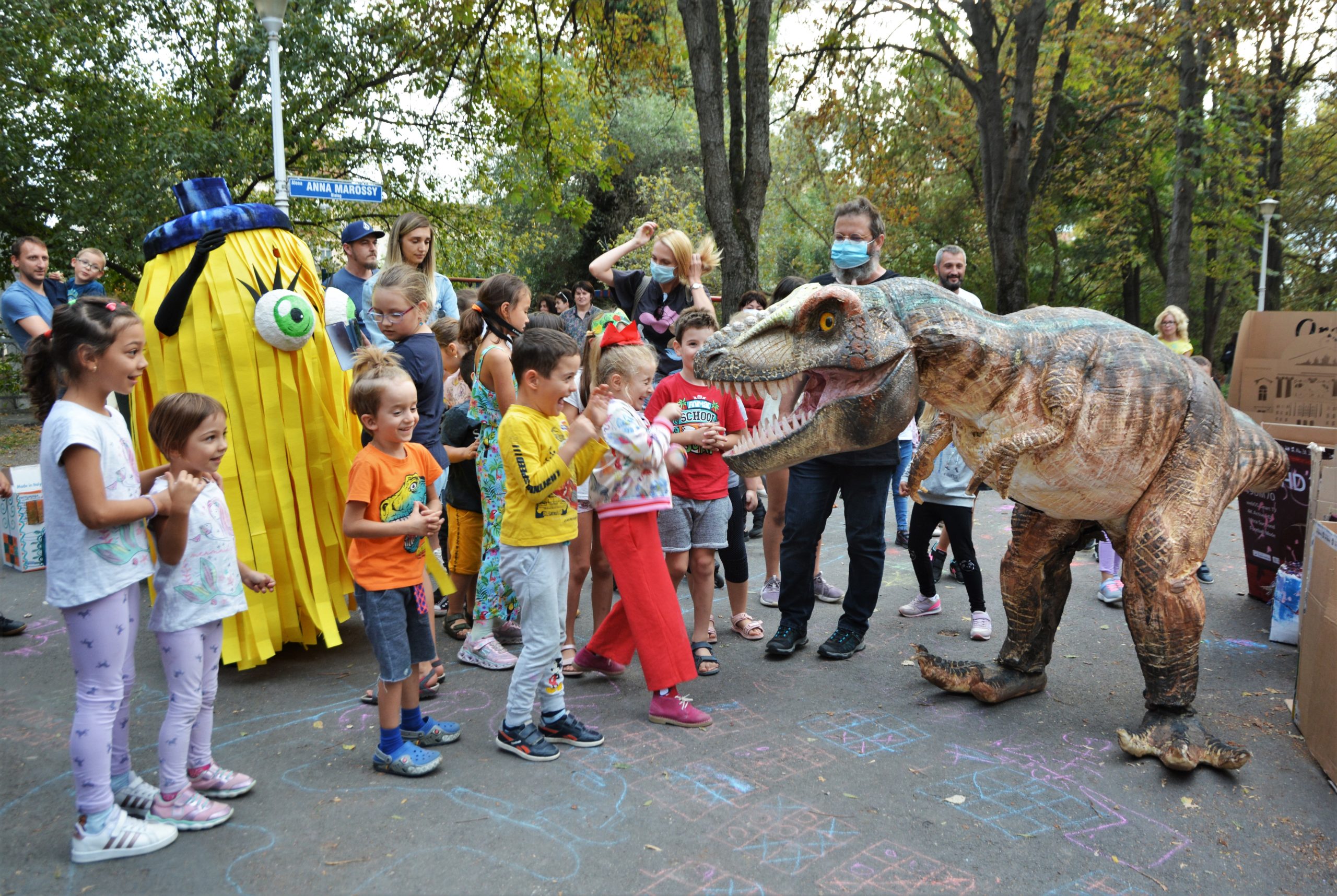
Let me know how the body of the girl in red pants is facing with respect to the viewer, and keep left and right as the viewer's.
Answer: facing to the right of the viewer

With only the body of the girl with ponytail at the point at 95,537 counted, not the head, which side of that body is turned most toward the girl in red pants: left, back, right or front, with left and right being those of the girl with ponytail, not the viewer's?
front

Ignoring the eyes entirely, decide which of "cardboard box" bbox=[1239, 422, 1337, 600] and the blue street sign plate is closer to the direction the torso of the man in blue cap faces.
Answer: the cardboard box

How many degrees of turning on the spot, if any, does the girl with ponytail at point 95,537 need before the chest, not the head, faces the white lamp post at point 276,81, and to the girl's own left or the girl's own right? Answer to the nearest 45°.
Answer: approximately 90° to the girl's own left

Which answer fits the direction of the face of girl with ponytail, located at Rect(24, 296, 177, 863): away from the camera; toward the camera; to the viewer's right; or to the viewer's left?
to the viewer's right

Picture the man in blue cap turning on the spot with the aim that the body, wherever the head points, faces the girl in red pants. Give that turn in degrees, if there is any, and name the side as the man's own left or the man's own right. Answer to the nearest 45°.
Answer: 0° — they already face them

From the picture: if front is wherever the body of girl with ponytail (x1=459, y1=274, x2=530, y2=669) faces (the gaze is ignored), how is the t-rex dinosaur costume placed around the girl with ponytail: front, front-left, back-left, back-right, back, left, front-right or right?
front-right

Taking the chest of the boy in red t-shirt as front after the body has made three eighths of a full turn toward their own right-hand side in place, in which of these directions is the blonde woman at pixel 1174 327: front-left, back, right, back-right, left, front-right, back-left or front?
right

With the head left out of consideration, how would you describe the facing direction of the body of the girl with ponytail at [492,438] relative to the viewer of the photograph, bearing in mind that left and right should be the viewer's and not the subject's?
facing to the right of the viewer

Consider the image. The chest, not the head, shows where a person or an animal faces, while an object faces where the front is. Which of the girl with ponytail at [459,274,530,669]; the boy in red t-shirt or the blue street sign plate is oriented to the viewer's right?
the girl with ponytail

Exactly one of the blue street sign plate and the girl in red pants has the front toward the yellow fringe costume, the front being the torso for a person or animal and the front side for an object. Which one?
the blue street sign plate

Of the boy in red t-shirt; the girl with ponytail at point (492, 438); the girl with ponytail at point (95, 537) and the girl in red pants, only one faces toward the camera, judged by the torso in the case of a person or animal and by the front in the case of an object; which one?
the boy in red t-shirt

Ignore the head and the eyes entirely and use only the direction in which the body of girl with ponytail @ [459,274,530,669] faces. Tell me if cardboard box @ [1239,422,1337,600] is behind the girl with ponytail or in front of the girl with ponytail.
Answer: in front

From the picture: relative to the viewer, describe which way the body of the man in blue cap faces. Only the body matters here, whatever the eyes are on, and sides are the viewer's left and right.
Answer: facing the viewer and to the right of the viewer

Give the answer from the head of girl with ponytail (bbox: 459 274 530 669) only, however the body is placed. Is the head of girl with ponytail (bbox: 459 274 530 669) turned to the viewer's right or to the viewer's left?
to the viewer's right

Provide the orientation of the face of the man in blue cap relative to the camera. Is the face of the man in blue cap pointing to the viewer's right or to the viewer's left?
to the viewer's right

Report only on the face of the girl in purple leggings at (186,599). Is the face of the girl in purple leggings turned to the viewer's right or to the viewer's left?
to the viewer's right
